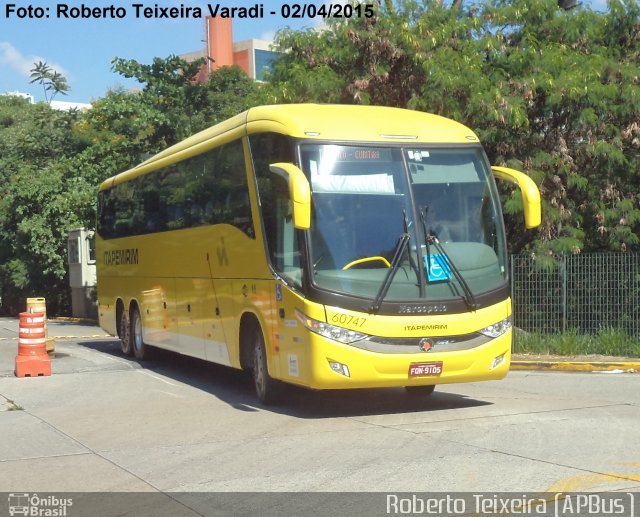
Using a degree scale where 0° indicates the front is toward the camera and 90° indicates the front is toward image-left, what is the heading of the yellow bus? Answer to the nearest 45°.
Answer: approximately 315°

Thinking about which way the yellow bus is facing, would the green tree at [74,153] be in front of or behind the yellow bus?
behind

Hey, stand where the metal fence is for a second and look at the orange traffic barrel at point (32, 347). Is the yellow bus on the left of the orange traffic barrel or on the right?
left

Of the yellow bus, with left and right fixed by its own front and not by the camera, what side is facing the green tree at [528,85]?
left

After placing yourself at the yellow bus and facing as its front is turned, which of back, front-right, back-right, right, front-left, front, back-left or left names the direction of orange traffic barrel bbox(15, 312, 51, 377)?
right

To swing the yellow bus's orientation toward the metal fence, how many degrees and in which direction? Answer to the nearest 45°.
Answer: approximately 90° to its left
